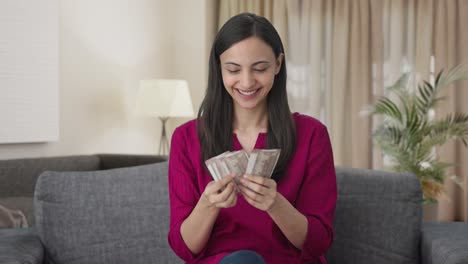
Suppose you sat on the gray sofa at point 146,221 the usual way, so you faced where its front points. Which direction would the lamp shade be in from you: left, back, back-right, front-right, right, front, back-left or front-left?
back

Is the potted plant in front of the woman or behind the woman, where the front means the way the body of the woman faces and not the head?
behind

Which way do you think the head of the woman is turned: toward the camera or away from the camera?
toward the camera

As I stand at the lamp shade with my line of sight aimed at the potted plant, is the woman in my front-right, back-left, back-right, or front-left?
front-right

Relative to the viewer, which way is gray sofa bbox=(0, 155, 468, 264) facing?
toward the camera

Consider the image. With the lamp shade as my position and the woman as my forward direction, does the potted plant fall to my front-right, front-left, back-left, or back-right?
front-left

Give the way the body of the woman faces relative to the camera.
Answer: toward the camera
